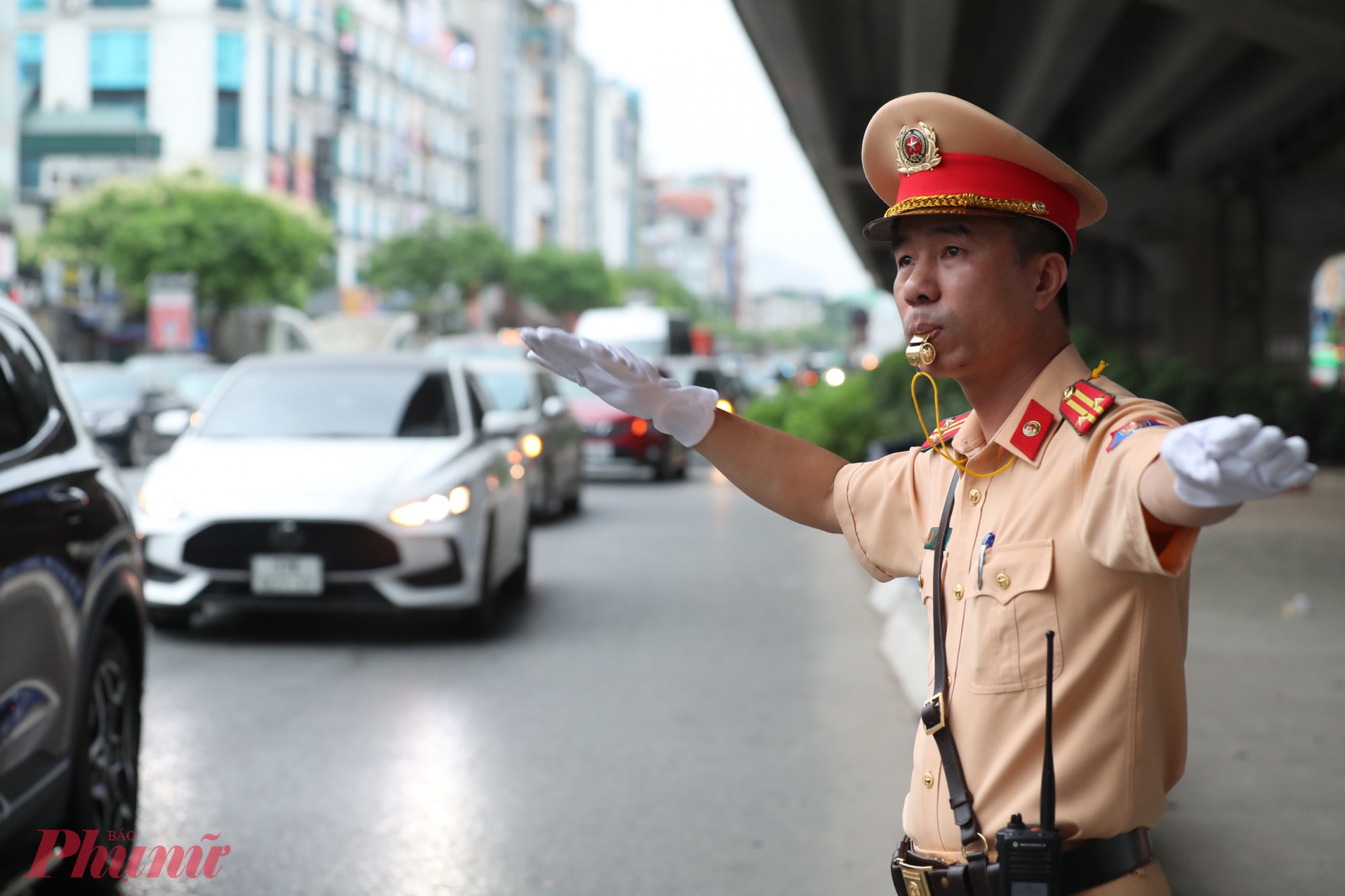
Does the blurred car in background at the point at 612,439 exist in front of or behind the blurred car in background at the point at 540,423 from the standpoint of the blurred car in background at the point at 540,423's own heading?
behind

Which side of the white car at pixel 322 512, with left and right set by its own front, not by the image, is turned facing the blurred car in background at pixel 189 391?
back

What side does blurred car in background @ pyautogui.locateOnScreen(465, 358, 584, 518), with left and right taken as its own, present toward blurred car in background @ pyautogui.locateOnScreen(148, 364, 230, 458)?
right

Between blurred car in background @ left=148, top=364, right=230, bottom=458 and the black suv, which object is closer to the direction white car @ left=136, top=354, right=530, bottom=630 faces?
the black suv

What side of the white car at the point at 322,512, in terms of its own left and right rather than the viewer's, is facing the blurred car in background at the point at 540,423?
back

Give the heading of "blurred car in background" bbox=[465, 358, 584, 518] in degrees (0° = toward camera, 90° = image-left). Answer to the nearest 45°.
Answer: approximately 45°

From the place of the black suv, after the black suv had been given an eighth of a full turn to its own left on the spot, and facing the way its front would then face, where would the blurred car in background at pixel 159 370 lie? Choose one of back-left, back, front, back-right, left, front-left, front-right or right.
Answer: back

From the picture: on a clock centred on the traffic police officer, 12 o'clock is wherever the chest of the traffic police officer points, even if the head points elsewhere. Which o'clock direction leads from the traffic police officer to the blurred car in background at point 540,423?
The blurred car in background is roughly at 4 o'clock from the traffic police officer.

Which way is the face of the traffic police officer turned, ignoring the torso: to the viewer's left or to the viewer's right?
to the viewer's left

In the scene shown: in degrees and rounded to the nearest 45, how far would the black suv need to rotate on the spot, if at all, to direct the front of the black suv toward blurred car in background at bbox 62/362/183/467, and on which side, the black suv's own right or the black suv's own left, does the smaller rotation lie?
approximately 135° to the black suv's own right

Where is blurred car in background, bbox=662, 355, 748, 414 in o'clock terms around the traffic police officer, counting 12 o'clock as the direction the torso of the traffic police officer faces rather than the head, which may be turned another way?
The blurred car in background is roughly at 4 o'clock from the traffic police officer.

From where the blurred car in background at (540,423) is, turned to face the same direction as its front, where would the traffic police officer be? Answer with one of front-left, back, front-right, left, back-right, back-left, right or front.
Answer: front-left
